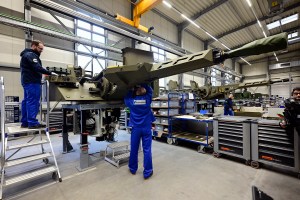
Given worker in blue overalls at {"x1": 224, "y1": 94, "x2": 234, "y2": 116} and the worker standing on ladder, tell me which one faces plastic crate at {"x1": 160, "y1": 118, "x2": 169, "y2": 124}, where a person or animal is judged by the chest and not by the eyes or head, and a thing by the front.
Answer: the worker standing on ladder

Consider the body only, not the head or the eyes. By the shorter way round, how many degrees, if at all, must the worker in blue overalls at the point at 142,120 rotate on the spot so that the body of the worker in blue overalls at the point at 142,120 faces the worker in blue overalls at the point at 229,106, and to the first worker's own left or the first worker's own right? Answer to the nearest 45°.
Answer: approximately 45° to the first worker's own right

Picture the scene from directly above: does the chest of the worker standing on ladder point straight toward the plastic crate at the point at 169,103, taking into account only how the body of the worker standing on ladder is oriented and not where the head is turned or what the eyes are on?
yes

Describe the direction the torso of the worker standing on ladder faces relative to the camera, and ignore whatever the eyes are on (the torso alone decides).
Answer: to the viewer's right

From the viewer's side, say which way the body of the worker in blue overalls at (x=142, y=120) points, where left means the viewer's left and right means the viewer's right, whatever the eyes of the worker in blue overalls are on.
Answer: facing away from the viewer

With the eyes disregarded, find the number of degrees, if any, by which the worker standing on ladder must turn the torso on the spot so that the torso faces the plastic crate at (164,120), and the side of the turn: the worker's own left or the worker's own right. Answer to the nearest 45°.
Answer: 0° — they already face it

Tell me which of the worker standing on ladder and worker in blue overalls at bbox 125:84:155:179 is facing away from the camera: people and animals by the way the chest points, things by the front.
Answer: the worker in blue overalls

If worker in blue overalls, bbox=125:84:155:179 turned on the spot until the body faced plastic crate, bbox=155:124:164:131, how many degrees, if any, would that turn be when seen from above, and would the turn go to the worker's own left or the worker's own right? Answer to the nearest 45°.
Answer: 0° — they already face it

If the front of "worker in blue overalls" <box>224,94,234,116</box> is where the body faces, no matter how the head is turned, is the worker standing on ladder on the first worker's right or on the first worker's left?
on the first worker's right

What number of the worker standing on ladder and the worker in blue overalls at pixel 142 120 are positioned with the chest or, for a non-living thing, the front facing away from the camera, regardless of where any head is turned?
1

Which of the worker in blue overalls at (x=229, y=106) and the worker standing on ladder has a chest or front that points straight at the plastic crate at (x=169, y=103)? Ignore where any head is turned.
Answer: the worker standing on ladder

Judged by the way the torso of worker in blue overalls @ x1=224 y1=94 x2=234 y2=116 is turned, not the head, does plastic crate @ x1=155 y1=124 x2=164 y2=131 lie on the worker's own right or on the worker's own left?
on the worker's own right

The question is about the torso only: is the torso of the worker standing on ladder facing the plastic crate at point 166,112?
yes

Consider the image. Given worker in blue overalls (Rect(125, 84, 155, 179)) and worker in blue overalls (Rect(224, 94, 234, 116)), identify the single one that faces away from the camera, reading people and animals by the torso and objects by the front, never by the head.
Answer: worker in blue overalls (Rect(125, 84, 155, 179))
